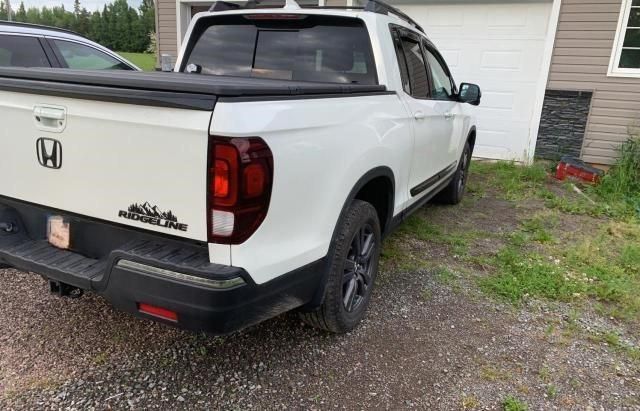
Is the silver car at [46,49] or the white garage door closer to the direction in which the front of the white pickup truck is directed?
the white garage door

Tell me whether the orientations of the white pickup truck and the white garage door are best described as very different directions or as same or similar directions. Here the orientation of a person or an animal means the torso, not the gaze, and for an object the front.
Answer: very different directions

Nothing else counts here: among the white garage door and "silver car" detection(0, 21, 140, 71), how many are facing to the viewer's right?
1

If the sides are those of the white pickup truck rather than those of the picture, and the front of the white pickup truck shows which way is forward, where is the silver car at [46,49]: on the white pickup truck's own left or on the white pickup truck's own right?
on the white pickup truck's own left

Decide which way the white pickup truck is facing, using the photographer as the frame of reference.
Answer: facing away from the viewer and to the right of the viewer

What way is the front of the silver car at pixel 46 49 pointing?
to the viewer's right

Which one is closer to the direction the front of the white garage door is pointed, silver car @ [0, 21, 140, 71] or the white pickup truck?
the white pickup truck

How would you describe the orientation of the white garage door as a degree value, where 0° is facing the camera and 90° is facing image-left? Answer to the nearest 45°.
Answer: approximately 0°
